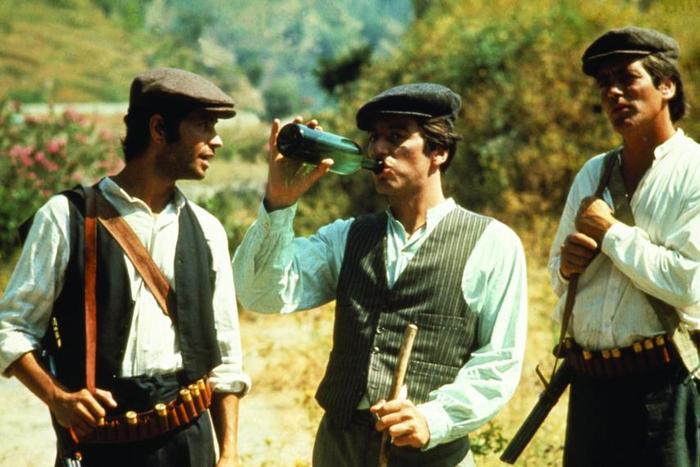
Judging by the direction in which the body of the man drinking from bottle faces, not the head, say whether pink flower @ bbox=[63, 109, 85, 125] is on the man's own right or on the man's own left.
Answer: on the man's own right

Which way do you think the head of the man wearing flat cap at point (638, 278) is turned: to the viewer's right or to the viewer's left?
to the viewer's left

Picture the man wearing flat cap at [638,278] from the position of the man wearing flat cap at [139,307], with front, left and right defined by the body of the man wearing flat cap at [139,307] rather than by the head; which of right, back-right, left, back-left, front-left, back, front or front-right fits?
front-left

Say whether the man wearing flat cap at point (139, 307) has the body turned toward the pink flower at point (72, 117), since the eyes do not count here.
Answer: no

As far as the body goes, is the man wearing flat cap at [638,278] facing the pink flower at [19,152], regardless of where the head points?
no

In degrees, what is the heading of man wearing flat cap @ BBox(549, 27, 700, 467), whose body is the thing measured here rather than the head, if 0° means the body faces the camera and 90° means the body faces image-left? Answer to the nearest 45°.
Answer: approximately 45°

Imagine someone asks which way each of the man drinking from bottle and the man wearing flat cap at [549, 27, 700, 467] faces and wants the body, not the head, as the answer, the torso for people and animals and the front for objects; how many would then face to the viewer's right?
0

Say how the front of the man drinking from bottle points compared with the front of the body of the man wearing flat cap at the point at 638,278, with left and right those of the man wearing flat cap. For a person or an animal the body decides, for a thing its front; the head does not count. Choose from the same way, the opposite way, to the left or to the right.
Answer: the same way

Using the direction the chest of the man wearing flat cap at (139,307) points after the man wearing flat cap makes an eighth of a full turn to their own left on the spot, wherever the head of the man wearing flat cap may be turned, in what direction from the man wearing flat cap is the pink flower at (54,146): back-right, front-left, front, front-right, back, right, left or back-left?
left

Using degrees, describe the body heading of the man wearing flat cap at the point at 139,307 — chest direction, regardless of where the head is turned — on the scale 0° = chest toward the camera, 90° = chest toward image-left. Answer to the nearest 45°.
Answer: approximately 315°

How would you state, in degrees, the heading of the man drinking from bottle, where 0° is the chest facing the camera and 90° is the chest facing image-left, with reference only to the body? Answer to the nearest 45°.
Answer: approximately 45°

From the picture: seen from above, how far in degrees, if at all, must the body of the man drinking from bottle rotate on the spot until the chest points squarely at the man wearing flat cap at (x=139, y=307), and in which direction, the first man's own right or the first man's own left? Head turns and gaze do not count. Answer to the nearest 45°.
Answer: approximately 45° to the first man's own right

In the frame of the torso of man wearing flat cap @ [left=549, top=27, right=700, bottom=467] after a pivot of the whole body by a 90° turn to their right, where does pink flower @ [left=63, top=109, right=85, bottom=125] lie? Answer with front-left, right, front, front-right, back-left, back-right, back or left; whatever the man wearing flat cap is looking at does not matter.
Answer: front

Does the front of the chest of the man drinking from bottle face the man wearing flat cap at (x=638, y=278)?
no

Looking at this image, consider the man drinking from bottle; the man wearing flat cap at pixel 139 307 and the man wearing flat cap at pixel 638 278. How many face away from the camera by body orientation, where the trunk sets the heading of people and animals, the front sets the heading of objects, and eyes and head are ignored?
0
